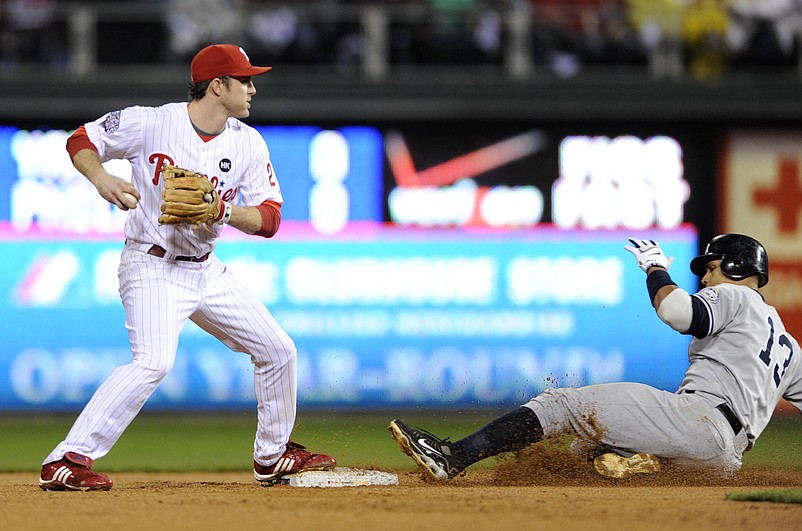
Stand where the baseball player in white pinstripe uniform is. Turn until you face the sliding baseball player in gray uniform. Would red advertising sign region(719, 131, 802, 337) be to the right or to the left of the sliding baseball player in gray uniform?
left

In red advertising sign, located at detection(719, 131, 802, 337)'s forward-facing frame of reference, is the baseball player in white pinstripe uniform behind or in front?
in front

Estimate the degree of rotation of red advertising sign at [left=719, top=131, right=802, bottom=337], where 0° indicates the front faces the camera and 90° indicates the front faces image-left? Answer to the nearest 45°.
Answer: approximately 0°

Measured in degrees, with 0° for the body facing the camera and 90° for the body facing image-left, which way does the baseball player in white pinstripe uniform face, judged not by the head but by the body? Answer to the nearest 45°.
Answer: approximately 315°

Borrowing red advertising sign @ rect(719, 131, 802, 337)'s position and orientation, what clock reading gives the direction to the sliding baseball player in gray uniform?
The sliding baseball player in gray uniform is roughly at 12 o'clock from the red advertising sign.

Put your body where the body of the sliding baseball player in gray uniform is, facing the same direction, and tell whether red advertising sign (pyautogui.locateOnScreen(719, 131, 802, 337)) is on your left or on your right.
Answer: on your right

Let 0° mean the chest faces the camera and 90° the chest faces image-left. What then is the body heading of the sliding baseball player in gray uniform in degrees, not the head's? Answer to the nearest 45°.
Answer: approximately 135°

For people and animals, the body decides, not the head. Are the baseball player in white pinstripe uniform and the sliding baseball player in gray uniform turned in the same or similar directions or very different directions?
very different directions

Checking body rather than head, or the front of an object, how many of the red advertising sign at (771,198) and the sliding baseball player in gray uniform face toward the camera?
1

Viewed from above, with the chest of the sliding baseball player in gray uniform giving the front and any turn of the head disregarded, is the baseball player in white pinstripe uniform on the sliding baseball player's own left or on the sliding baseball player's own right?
on the sliding baseball player's own left

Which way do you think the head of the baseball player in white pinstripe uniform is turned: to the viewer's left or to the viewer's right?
to the viewer's right
